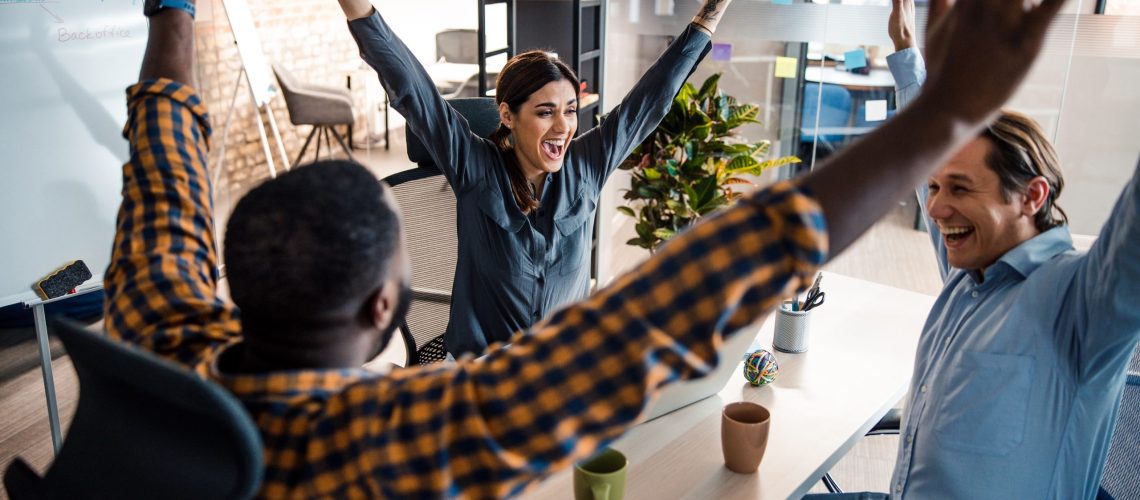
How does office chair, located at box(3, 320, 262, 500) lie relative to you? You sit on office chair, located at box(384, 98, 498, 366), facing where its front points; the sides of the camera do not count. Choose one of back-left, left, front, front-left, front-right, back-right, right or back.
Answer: front-right

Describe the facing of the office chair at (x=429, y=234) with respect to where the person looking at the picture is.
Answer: facing the viewer and to the right of the viewer

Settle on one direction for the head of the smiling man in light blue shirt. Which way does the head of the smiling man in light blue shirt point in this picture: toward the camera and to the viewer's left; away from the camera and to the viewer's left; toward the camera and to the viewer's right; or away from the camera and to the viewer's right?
toward the camera and to the viewer's left

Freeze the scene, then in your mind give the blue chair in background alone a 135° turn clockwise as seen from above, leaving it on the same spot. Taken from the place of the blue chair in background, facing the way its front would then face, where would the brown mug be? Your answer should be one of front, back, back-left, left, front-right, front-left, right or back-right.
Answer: front-right

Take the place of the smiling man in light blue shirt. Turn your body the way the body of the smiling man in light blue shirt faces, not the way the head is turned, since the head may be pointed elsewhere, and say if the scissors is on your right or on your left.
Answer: on your right

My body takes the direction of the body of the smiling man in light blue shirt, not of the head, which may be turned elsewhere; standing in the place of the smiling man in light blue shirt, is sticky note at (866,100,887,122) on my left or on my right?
on my right

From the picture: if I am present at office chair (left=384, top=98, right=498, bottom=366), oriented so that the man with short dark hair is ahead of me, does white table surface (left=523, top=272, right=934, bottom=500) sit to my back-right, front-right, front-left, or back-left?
front-left

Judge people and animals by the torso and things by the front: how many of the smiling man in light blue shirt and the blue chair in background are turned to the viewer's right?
0
